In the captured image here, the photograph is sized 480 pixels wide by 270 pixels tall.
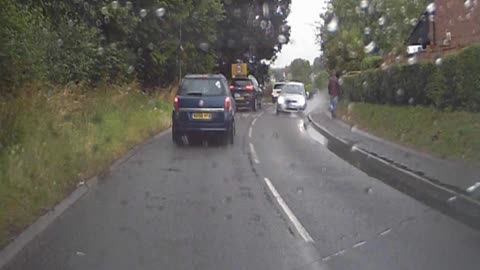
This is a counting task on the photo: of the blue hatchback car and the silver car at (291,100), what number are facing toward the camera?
1

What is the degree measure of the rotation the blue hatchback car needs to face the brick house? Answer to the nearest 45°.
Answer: approximately 45° to its right

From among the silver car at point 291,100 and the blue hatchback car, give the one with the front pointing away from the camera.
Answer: the blue hatchback car

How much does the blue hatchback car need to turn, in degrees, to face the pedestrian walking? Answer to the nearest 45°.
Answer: approximately 45° to its right

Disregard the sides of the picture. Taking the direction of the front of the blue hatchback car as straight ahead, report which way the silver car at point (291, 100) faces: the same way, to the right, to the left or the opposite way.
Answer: the opposite way

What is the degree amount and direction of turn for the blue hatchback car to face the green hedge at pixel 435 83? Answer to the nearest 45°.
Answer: approximately 90° to its right

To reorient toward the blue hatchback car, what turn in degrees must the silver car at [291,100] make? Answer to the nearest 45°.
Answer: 0° — it already faces it

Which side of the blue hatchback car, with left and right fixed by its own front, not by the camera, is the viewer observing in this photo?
back

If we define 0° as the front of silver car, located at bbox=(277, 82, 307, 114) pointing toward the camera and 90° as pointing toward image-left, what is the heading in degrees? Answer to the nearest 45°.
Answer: approximately 0°

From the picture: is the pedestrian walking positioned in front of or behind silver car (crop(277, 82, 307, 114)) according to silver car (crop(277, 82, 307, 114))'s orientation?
in front
